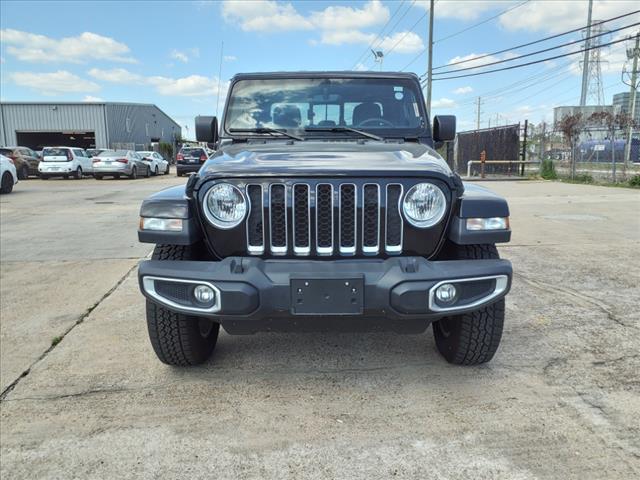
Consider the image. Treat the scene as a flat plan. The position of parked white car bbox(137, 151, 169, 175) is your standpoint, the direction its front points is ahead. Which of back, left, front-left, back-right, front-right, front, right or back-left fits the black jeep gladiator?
back-right

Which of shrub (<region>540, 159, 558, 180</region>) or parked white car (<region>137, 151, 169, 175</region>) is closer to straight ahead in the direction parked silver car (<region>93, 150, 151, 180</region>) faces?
the parked white car

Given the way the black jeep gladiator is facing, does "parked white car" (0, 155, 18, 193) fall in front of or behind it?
behind

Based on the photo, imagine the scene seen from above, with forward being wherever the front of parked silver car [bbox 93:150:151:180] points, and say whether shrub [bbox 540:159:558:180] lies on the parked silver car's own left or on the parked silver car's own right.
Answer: on the parked silver car's own right

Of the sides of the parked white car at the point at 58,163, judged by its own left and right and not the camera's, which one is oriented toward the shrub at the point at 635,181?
right

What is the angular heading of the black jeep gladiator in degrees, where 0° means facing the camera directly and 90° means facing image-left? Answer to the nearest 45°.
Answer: approximately 0°

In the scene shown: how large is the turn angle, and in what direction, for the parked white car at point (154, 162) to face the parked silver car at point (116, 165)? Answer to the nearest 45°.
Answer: approximately 135° to its right

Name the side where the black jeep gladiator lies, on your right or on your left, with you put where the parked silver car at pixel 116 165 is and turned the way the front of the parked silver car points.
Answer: on your right

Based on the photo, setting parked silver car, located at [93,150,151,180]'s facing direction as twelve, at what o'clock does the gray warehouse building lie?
The gray warehouse building is roughly at 10 o'clock from the parked silver car.

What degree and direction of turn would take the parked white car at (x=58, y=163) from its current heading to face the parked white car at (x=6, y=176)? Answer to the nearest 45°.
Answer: approximately 135° to its right

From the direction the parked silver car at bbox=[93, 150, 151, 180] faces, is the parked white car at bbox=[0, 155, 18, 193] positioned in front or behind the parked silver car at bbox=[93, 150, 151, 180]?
behind

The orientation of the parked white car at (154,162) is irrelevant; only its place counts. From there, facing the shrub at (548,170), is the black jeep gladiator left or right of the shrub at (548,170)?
right

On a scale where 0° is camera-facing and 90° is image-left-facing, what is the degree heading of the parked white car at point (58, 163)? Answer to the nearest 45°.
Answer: approximately 225°

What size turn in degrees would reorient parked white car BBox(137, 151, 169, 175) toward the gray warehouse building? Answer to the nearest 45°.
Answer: approximately 45° to its left
